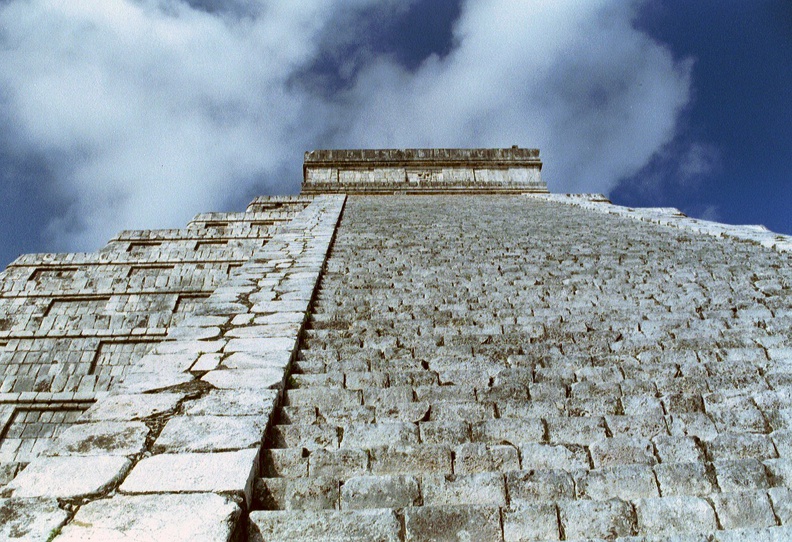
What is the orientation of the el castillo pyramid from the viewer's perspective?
toward the camera
